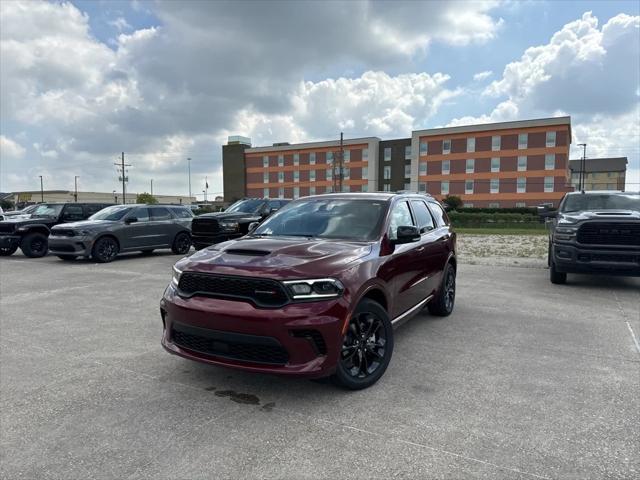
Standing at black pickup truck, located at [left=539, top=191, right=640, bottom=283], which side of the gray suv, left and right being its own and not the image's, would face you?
left

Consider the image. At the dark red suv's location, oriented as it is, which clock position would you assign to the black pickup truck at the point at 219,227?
The black pickup truck is roughly at 4 o'clock from the dark red suv.

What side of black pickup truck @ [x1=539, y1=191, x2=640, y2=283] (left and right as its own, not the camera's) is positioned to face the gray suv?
right

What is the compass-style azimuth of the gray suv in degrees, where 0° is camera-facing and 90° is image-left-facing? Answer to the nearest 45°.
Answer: approximately 45°

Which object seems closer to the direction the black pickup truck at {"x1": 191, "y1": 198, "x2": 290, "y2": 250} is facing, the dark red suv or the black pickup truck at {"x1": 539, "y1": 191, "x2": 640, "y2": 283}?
the dark red suv

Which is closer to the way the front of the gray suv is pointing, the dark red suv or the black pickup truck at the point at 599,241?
the dark red suv

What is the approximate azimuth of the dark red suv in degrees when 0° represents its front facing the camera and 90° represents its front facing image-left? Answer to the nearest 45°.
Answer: approximately 45°

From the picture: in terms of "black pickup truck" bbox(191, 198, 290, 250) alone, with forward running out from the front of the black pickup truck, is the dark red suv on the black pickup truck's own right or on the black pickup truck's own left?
on the black pickup truck's own left

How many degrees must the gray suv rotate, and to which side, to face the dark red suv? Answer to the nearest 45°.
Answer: approximately 45° to its left

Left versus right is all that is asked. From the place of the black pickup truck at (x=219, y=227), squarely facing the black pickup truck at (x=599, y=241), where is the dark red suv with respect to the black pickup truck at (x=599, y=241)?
right
